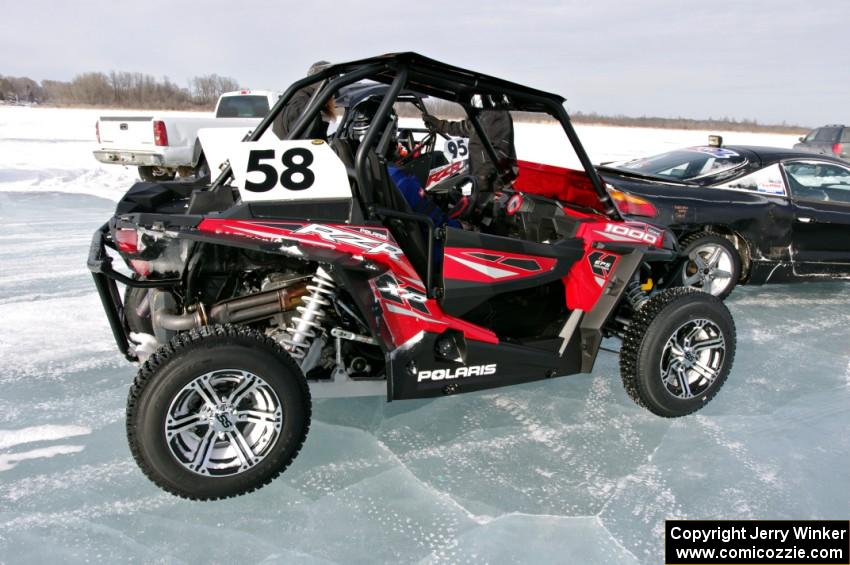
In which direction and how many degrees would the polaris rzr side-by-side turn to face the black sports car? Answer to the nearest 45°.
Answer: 0° — it already faces it

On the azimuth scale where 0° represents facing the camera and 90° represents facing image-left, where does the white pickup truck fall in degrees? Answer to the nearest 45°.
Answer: approximately 225°

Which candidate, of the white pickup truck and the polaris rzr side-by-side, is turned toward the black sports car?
the polaris rzr side-by-side

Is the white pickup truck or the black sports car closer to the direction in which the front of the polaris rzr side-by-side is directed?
the black sports car

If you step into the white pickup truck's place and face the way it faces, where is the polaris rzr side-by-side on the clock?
The polaris rzr side-by-side is roughly at 4 o'clock from the white pickup truck.

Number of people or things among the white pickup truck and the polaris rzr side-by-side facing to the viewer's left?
0

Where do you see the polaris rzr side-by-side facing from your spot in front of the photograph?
facing away from the viewer and to the right of the viewer

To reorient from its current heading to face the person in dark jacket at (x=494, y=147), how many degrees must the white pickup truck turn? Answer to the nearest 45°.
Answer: approximately 135° to its right
